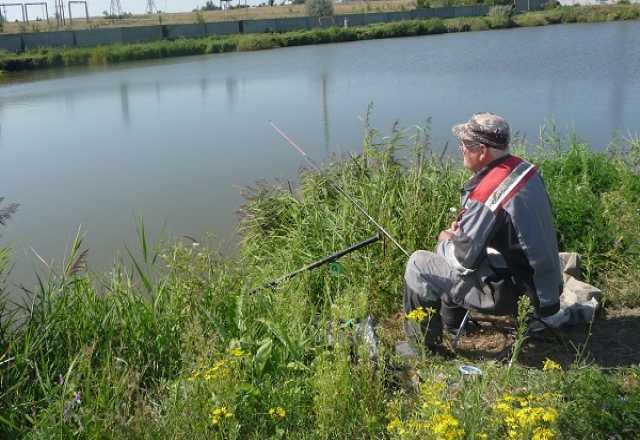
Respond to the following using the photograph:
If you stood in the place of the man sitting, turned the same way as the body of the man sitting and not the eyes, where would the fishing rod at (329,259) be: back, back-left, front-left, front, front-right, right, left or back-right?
front

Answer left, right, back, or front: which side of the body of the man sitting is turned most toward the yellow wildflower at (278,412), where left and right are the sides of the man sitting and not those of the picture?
left

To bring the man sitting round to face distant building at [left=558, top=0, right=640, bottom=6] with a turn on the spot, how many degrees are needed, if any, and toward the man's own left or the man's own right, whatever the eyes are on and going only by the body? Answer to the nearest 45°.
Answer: approximately 45° to the man's own right

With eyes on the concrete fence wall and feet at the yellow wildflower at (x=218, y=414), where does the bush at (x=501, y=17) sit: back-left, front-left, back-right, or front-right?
front-right

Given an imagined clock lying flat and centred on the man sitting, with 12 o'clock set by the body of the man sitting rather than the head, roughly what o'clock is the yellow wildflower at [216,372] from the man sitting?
The yellow wildflower is roughly at 9 o'clock from the man sitting.

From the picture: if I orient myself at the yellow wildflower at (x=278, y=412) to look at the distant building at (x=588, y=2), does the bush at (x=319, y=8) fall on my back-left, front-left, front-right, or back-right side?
front-left

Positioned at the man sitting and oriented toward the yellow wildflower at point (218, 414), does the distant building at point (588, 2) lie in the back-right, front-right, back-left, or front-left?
back-right

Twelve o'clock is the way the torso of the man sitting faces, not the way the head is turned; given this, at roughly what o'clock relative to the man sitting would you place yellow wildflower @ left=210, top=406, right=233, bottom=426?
The yellow wildflower is roughly at 9 o'clock from the man sitting.

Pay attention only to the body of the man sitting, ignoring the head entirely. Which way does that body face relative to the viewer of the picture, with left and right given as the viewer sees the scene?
facing away from the viewer and to the left of the viewer

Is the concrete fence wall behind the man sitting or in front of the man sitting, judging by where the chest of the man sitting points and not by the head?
in front

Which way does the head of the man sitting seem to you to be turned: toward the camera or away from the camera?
away from the camera

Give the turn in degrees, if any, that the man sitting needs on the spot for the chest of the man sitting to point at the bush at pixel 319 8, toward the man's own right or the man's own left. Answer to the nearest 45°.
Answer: approximately 45° to the man's own right
